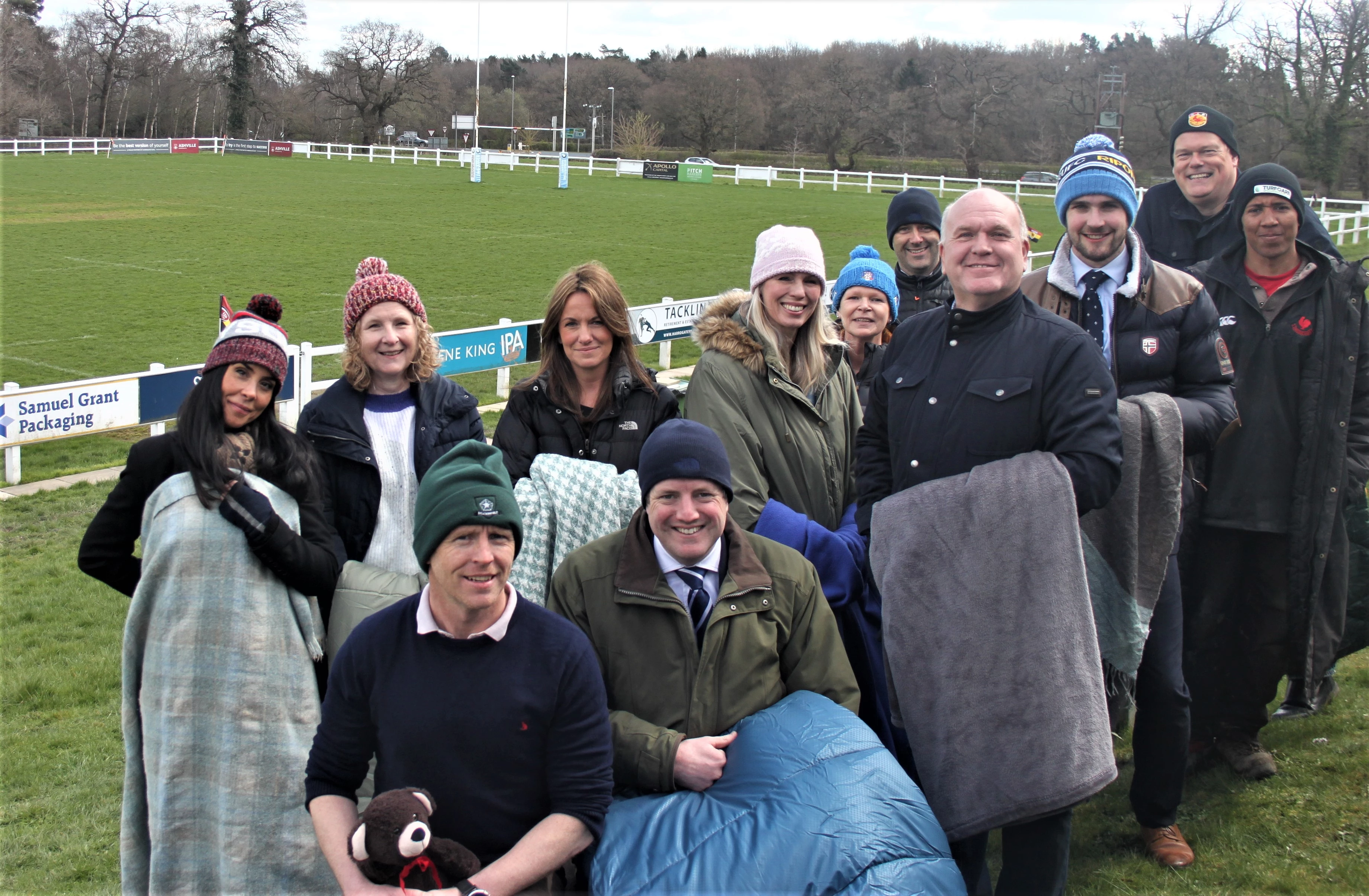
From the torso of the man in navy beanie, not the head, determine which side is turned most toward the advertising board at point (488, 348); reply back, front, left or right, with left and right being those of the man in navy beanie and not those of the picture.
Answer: back

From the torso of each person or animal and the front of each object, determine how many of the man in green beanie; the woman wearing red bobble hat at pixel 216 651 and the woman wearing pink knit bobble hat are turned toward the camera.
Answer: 3

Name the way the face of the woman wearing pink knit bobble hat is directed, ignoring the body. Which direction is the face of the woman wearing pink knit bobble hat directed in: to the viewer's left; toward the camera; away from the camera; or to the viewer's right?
toward the camera

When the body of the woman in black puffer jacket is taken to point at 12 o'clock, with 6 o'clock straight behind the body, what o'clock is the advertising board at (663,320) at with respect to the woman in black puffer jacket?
The advertising board is roughly at 6 o'clock from the woman in black puffer jacket.

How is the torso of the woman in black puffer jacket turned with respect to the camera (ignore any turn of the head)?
toward the camera

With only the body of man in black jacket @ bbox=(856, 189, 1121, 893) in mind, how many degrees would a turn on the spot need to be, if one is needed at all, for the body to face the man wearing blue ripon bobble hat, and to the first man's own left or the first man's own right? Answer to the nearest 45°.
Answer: approximately 180°

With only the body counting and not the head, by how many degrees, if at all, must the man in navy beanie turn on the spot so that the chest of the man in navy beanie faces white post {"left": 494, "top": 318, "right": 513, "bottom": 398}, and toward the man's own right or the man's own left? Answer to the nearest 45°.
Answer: approximately 180°

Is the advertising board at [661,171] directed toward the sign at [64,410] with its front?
yes

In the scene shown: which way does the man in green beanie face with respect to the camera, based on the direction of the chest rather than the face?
toward the camera

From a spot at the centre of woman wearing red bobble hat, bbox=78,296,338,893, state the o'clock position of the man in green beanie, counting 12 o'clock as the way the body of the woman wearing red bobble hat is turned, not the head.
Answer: The man in green beanie is roughly at 11 o'clock from the woman wearing red bobble hat.

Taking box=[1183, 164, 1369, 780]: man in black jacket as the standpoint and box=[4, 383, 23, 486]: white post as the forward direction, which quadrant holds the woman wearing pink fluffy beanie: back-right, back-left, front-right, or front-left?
front-left

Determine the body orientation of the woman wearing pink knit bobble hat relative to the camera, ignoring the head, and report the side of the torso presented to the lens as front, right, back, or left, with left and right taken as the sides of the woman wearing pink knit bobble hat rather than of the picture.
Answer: front

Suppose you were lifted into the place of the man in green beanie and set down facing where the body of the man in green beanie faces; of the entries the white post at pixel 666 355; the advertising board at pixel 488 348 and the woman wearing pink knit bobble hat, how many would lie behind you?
3

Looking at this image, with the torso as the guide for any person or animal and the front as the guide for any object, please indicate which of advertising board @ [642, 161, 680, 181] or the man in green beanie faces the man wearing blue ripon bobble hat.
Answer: the advertising board

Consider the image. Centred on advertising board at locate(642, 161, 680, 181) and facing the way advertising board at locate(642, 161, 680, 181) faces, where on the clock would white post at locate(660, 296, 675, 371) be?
The white post is roughly at 12 o'clock from the advertising board.

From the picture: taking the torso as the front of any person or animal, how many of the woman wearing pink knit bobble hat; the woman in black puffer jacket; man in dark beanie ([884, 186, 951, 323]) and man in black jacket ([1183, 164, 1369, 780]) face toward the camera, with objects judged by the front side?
4

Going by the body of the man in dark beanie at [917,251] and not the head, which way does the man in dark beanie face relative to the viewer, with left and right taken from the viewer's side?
facing the viewer
